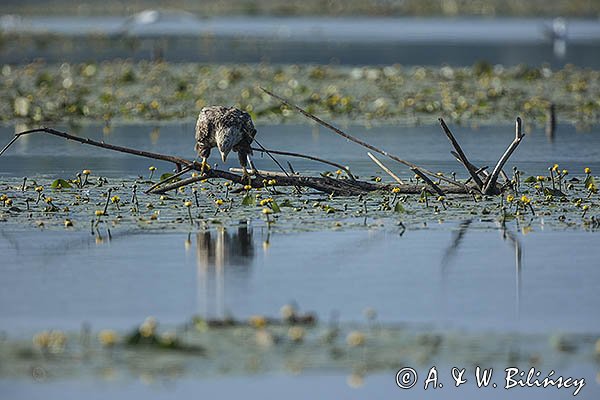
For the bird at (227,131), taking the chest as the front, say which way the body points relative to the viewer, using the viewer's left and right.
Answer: facing the viewer

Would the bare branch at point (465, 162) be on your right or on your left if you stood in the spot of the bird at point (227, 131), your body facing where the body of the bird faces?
on your left

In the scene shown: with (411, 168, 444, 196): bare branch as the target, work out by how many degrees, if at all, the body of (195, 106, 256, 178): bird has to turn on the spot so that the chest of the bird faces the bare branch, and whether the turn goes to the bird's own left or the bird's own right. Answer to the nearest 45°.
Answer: approximately 90° to the bird's own left
